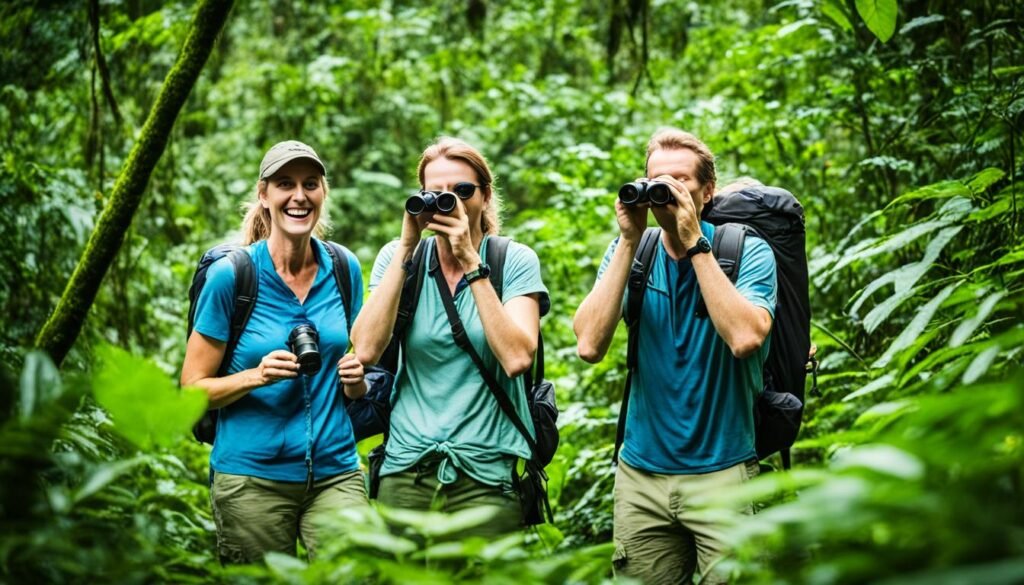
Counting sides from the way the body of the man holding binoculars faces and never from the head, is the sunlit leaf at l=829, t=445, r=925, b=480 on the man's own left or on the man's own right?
on the man's own left

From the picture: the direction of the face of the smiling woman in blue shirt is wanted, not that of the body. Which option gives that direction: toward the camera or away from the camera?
toward the camera

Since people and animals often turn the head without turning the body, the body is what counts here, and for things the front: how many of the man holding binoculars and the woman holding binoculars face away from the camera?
0

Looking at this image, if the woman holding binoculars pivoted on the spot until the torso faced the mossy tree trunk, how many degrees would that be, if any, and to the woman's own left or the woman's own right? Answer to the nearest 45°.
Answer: approximately 90° to the woman's own right

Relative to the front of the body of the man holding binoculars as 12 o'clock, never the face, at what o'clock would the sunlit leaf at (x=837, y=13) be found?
The sunlit leaf is roughly at 6 o'clock from the man holding binoculars.

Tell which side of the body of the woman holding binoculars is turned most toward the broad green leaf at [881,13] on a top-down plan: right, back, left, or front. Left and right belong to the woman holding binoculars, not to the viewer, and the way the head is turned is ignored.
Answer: left

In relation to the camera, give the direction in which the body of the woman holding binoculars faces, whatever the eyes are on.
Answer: toward the camera

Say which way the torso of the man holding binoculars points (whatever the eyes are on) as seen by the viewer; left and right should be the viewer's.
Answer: facing the viewer and to the left of the viewer

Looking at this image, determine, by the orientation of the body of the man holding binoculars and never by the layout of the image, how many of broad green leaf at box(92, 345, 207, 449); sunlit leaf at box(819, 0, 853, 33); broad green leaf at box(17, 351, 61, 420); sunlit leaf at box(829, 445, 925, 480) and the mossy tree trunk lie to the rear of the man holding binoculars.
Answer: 1
